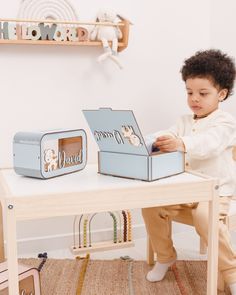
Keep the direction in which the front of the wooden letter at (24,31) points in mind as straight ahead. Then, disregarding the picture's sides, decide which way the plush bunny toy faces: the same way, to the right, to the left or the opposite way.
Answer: the same way

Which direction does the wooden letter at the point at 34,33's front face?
toward the camera

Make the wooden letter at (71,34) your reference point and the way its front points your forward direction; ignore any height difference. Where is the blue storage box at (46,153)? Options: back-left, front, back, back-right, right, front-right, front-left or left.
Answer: front

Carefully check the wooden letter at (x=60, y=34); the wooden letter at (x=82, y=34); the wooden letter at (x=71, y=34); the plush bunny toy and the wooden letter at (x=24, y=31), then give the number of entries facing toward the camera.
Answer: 5

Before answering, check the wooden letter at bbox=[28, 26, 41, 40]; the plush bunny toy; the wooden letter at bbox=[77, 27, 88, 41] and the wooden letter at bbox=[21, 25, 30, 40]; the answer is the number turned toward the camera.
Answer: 4

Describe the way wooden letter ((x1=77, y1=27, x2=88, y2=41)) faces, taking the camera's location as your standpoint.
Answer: facing the viewer

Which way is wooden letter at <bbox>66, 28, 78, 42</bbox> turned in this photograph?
toward the camera

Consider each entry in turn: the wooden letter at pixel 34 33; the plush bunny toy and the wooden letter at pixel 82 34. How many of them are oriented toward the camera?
3

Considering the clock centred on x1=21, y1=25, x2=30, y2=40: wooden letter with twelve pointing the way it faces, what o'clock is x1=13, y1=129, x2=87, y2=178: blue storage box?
The blue storage box is roughly at 12 o'clock from the wooden letter.

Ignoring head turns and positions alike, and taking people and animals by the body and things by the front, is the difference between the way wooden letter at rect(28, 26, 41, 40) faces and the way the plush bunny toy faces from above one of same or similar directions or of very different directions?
same or similar directions

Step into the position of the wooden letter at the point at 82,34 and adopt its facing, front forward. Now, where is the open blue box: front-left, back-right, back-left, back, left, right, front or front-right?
front

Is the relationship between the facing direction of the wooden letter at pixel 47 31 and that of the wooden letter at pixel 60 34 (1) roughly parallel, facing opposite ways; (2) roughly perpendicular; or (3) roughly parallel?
roughly parallel

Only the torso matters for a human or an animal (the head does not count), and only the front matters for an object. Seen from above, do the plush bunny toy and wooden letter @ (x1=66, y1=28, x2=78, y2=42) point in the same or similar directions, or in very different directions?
same or similar directions
